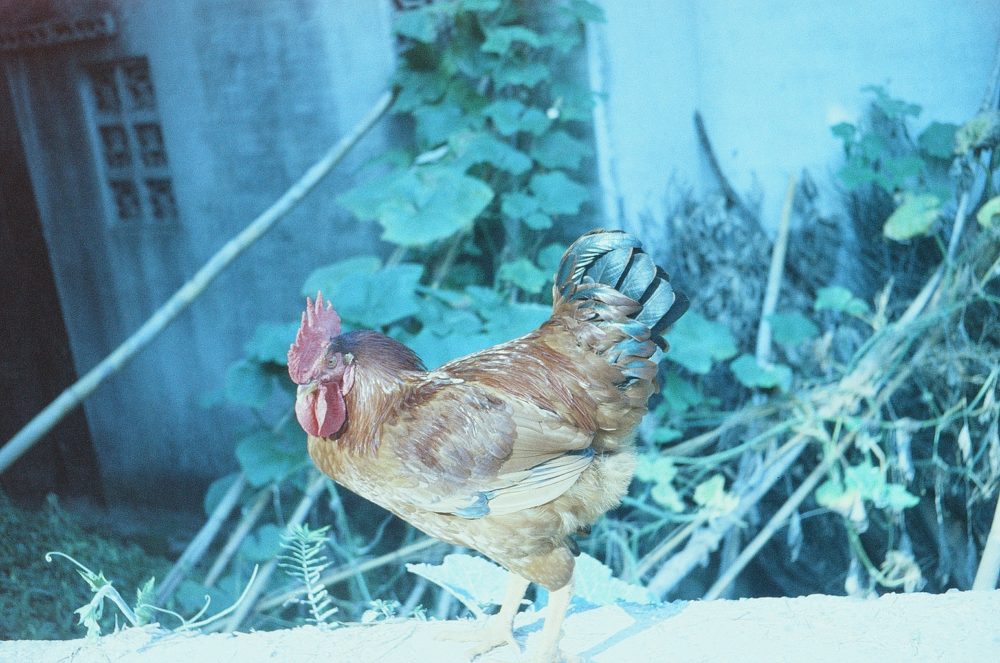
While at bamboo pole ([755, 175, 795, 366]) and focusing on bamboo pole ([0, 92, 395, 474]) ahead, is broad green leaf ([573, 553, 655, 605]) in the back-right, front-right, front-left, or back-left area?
front-left

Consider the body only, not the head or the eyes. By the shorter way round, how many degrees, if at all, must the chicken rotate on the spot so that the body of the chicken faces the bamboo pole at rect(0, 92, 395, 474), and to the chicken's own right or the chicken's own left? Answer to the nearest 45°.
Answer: approximately 45° to the chicken's own right

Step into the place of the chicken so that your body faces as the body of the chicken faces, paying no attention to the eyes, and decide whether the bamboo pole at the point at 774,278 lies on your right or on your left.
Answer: on your right

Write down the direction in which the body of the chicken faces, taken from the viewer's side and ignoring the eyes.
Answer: to the viewer's left
